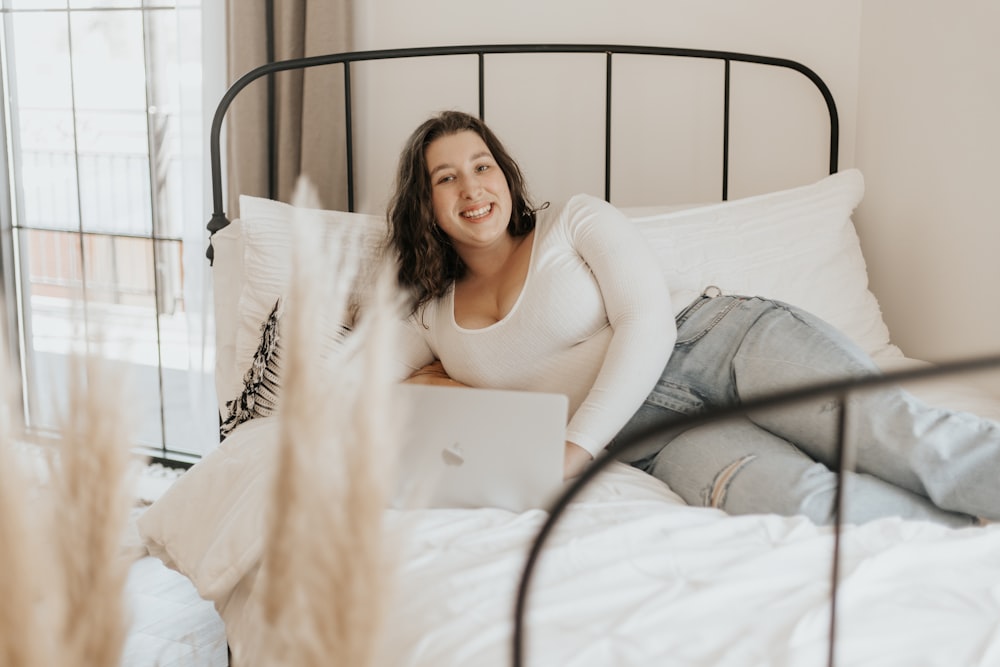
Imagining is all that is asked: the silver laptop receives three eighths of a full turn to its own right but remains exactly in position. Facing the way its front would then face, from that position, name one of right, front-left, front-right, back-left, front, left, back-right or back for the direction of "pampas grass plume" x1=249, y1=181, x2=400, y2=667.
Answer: front-right

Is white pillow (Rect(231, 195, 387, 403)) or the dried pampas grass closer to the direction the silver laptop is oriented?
the white pillow

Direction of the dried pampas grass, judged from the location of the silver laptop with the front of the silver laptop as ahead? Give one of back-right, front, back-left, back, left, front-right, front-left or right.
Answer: back

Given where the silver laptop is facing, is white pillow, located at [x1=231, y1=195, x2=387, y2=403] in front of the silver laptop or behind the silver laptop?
in front

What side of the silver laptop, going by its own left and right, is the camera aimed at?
back

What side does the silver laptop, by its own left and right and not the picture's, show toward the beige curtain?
front

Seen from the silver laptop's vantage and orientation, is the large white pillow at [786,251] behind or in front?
in front
